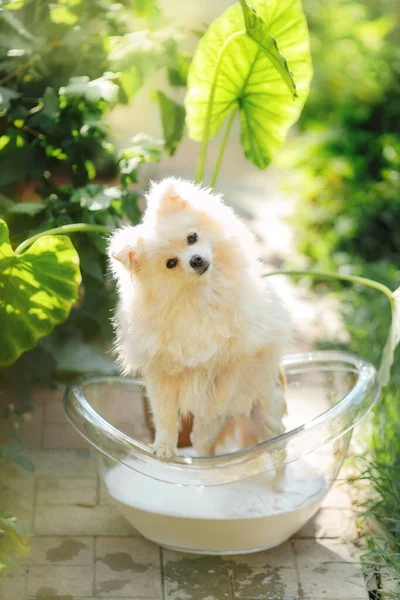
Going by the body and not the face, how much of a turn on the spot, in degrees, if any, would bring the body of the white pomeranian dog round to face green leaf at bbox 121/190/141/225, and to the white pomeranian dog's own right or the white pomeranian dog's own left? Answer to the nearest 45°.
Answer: approximately 135° to the white pomeranian dog's own right

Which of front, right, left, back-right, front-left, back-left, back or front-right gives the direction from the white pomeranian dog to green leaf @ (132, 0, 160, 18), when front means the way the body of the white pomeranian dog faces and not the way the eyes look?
back-right

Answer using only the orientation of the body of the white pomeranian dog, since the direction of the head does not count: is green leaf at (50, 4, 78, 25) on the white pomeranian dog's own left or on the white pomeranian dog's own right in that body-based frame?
on the white pomeranian dog's own right

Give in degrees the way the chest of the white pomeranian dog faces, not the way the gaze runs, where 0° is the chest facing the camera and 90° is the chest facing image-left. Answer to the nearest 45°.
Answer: approximately 45°
